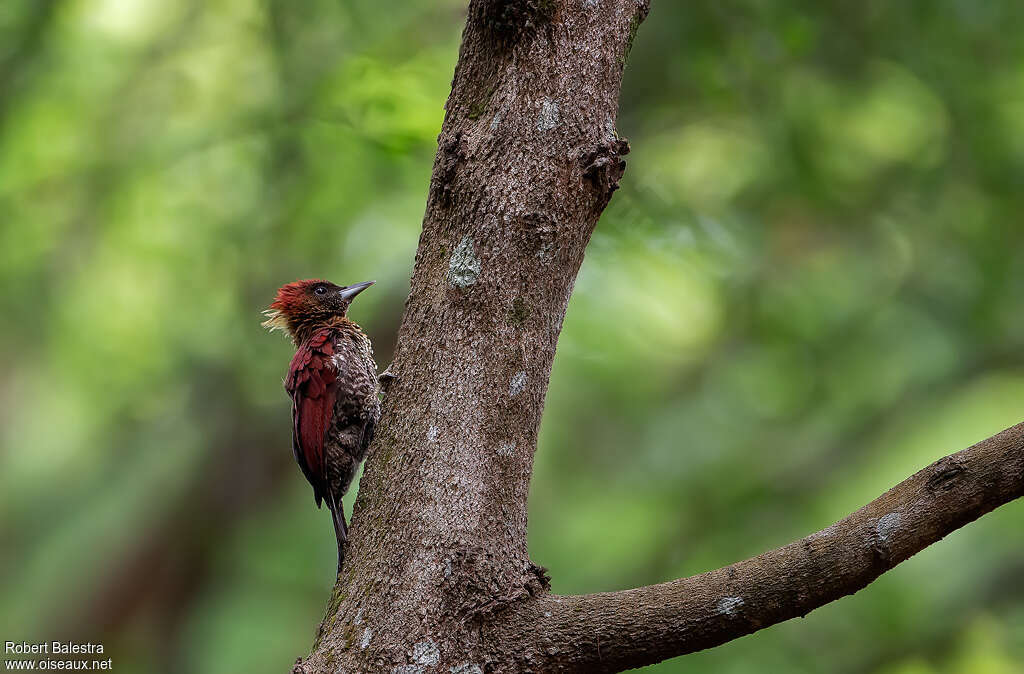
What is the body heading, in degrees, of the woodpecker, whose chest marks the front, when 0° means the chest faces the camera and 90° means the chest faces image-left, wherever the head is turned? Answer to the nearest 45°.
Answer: approximately 270°
